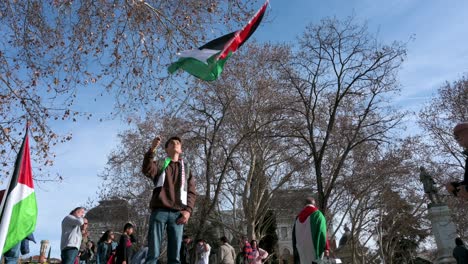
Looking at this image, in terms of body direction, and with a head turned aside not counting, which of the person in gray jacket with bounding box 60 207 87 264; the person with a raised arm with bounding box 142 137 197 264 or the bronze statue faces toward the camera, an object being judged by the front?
the person with a raised arm

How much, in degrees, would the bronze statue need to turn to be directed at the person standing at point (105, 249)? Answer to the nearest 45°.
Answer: approximately 45° to its left

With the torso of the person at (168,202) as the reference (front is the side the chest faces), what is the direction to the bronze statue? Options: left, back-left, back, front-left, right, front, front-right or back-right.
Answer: back-left

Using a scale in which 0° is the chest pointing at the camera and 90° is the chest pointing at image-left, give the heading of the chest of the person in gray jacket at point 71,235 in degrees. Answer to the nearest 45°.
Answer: approximately 270°

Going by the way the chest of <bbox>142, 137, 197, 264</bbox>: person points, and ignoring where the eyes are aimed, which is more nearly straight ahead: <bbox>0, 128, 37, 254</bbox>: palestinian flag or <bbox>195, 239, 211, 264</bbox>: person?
the palestinian flag

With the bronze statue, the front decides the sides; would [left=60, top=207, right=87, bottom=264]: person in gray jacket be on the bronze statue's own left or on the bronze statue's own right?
on the bronze statue's own left

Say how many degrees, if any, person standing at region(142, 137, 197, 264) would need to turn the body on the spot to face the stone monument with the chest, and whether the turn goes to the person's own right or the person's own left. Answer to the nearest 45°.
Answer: approximately 135° to the person's own left

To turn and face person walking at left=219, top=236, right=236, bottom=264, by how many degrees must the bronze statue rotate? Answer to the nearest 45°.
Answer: approximately 45° to its left

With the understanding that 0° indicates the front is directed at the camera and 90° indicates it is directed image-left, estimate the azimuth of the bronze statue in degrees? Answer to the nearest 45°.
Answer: approximately 90°

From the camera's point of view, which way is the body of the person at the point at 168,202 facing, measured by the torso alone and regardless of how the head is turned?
toward the camera

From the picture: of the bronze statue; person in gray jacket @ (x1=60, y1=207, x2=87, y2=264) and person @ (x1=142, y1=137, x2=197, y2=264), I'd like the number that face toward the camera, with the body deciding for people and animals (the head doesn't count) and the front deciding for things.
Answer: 1
